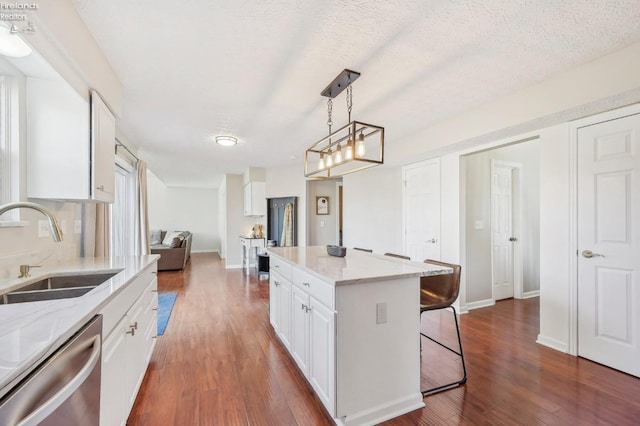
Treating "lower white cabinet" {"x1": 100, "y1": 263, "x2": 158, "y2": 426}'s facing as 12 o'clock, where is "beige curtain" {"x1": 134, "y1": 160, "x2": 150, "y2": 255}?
The beige curtain is roughly at 9 o'clock from the lower white cabinet.

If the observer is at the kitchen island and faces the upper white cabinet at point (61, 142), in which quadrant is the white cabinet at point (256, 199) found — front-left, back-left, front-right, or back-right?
front-right

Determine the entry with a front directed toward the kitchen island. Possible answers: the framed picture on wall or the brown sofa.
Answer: the framed picture on wall

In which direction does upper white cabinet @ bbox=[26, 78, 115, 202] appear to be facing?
to the viewer's right

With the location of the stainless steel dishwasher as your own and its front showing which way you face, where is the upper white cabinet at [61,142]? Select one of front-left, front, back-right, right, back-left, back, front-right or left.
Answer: back-left

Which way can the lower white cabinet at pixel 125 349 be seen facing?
to the viewer's right

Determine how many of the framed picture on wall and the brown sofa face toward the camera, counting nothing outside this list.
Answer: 1

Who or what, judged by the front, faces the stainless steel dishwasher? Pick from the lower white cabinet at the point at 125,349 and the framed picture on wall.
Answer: the framed picture on wall

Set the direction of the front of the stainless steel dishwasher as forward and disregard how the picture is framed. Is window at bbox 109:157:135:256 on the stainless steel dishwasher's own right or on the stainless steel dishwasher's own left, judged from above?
on the stainless steel dishwasher's own left

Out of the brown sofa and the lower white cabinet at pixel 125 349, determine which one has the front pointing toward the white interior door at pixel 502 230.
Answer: the lower white cabinet

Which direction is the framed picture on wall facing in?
toward the camera
